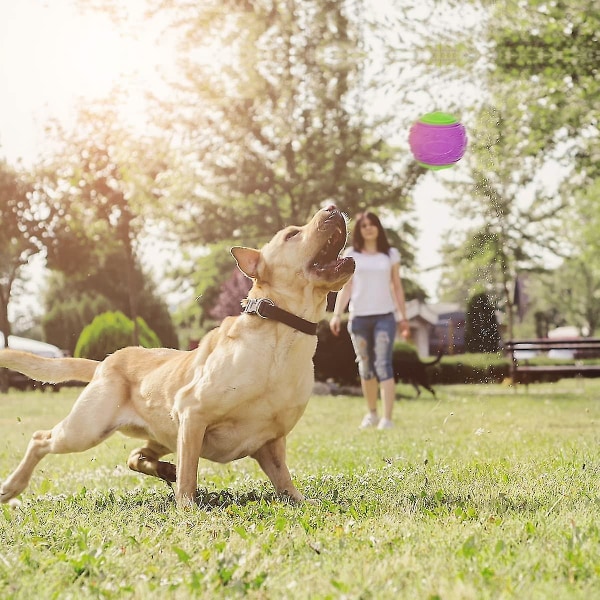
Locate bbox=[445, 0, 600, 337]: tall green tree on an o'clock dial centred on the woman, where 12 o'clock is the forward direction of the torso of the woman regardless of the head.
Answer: The tall green tree is roughly at 7 o'clock from the woman.

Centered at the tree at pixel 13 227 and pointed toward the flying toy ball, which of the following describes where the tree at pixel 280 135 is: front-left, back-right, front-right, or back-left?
front-left

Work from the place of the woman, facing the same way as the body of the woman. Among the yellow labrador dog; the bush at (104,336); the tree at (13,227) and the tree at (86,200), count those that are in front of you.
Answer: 1

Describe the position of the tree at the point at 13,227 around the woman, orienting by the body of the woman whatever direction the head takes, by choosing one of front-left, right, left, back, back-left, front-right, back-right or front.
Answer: back-right

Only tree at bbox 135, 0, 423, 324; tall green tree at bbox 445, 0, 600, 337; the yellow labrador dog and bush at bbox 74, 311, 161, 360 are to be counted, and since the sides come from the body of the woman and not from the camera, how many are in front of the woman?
1

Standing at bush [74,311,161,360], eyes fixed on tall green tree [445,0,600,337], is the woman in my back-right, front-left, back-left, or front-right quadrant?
front-right

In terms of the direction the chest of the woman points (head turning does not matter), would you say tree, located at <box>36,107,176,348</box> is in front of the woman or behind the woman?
behind

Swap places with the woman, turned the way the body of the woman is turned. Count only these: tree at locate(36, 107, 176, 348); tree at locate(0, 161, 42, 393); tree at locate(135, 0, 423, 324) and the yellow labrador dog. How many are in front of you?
1

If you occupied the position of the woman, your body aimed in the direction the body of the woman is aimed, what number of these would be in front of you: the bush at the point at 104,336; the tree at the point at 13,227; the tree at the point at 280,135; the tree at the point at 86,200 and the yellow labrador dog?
1

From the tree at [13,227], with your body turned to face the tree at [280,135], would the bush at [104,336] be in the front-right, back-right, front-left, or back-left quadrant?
front-right

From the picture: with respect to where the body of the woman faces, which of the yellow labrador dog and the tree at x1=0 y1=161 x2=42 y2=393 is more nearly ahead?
the yellow labrador dog

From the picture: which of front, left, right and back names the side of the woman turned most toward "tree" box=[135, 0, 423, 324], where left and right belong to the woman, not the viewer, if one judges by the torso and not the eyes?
back

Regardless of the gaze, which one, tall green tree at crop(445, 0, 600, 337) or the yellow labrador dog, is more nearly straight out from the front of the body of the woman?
the yellow labrador dog

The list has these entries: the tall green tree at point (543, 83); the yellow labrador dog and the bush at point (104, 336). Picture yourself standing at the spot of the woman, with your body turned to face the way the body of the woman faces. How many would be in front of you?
1

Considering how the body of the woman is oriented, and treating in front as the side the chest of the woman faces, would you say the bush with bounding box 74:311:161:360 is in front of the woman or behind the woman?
behind

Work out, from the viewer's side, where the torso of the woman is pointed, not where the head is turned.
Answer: toward the camera

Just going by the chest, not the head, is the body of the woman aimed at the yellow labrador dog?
yes
